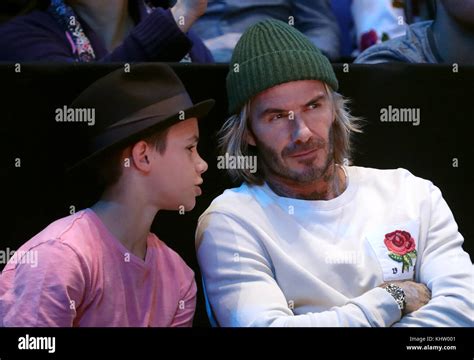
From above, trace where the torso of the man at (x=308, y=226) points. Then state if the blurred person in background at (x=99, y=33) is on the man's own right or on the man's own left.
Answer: on the man's own right

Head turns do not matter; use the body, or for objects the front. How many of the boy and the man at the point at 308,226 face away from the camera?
0

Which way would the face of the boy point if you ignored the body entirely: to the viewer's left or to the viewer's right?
to the viewer's right

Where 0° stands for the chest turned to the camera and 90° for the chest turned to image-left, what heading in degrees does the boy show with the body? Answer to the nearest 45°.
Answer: approximately 315°

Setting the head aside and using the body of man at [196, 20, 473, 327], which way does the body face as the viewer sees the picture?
toward the camera
